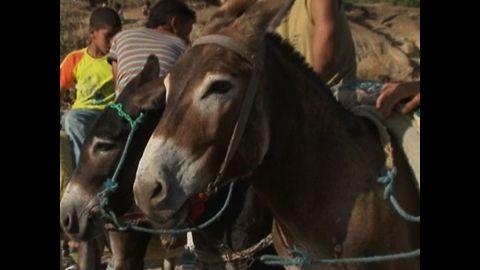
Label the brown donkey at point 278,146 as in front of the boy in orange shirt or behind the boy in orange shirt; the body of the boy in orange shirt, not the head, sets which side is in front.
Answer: in front

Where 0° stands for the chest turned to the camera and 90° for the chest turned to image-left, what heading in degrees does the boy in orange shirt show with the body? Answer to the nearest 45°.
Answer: approximately 315°

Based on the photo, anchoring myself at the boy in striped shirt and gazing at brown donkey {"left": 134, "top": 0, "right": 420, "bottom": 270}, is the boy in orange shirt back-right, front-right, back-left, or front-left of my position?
back-right

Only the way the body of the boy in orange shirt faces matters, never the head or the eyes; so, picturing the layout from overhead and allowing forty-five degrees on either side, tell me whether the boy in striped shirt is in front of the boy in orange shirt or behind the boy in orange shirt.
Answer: in front

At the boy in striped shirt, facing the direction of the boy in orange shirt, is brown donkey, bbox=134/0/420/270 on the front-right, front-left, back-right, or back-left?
back-left

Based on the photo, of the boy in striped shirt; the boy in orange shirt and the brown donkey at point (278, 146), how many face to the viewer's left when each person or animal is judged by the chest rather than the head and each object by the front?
1

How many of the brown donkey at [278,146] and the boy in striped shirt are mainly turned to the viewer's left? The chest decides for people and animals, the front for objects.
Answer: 1

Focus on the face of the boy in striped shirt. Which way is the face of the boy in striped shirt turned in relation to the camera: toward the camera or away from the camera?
away from the camera

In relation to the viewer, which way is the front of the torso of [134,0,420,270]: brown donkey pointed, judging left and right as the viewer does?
facing to the left of the viewer
